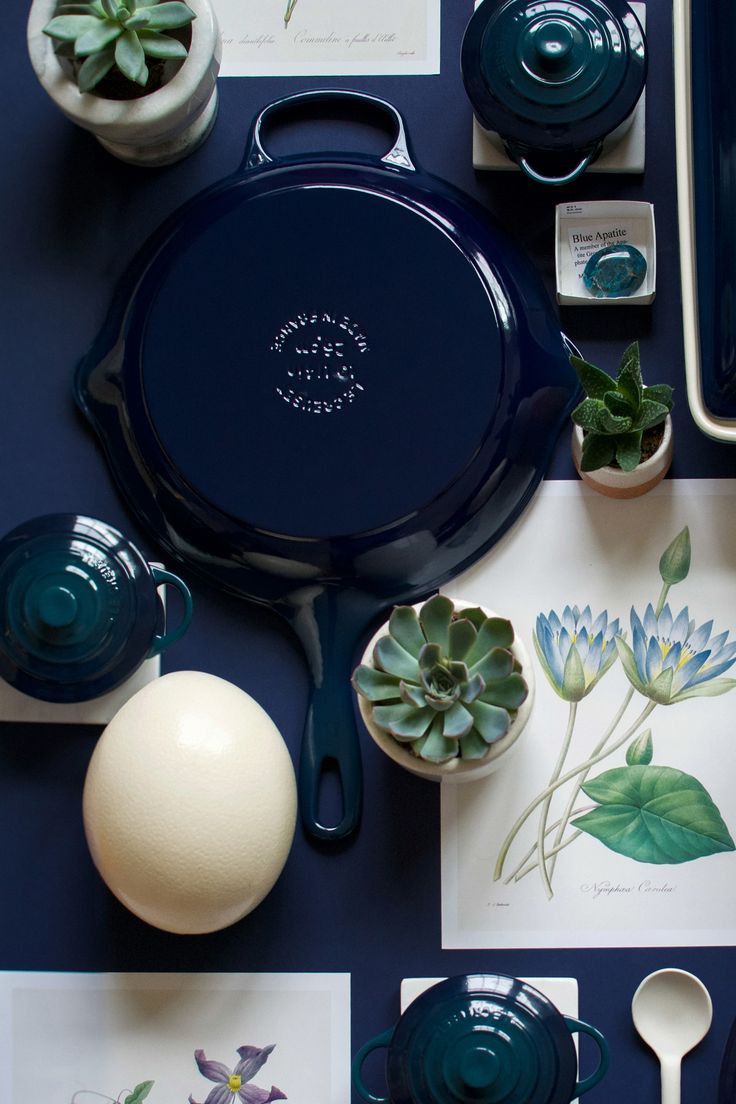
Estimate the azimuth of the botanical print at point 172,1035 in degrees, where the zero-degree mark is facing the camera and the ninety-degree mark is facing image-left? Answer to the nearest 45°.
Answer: approximately 0°
